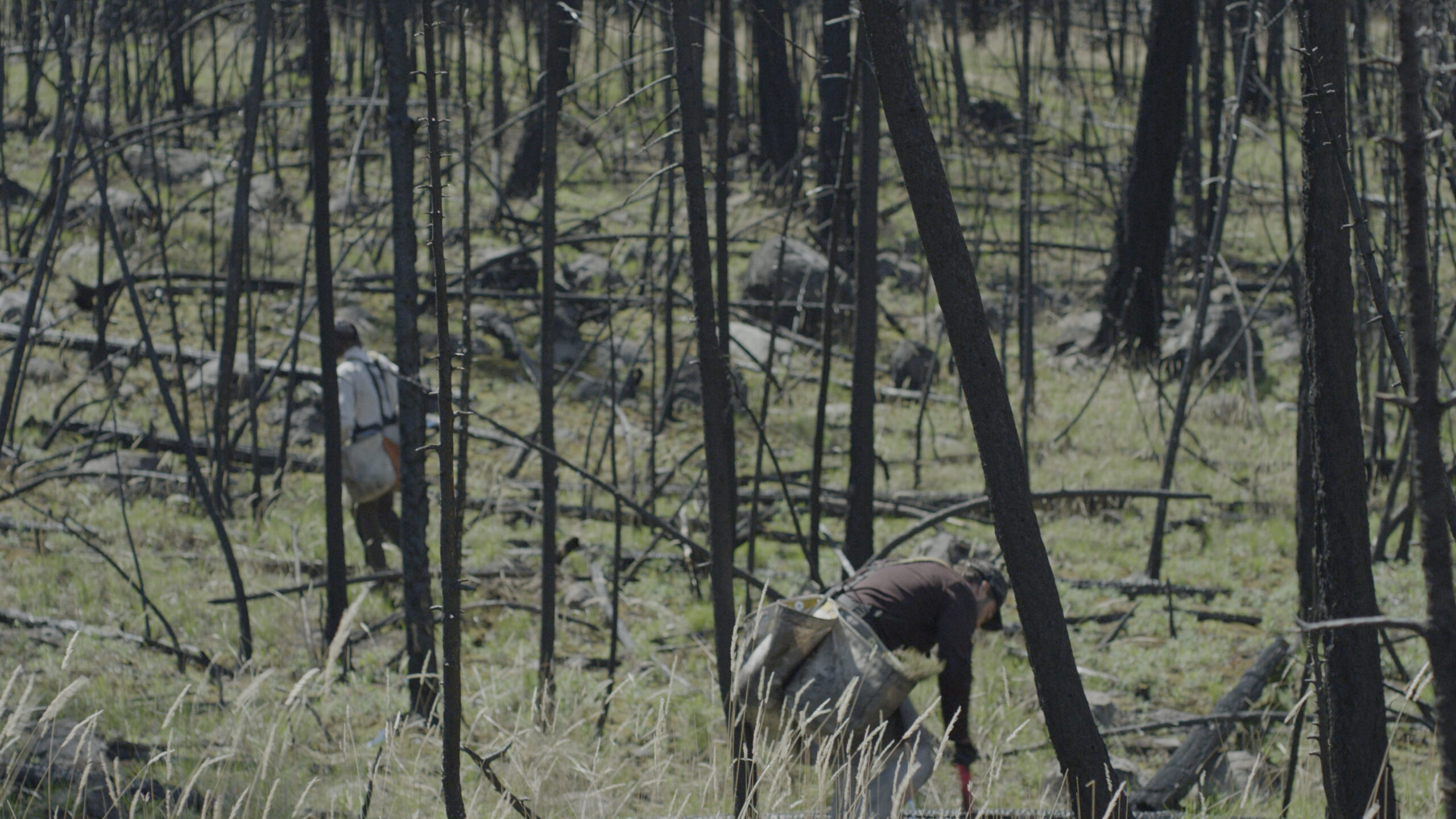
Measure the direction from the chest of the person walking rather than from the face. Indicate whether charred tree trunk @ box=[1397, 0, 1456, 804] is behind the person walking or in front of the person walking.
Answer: behind

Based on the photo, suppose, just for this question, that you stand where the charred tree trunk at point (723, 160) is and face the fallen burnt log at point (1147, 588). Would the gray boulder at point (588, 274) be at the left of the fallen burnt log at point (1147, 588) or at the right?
left

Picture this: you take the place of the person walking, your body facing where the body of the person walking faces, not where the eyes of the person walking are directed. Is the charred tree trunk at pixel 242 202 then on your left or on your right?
on your left

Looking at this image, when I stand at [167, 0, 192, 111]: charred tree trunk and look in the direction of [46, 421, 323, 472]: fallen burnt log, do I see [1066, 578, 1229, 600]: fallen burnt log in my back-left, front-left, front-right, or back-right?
front-left

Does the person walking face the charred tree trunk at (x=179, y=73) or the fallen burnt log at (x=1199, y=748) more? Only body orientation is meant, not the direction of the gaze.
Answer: the charred tree trunk

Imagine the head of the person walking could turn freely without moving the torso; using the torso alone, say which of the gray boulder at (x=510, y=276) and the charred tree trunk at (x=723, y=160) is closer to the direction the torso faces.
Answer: the gray boulder

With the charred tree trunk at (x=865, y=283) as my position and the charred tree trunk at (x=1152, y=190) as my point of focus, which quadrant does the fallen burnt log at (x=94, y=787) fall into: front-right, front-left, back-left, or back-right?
back-left

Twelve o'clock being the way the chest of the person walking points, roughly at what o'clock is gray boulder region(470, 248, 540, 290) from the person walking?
The gray boulder is roughly at 2 o'clock from the person walking.

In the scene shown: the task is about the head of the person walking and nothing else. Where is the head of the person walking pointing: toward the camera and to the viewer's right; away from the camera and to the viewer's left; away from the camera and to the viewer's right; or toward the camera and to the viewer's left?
away from the camera and to the viewer's left

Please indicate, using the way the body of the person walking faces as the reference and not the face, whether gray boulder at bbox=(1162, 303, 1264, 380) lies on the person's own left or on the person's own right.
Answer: on the person's own right

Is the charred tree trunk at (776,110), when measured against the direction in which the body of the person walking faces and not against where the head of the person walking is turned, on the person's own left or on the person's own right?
on the person's own right

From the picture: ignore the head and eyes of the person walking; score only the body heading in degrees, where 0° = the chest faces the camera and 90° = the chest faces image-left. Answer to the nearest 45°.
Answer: approximately 135°
